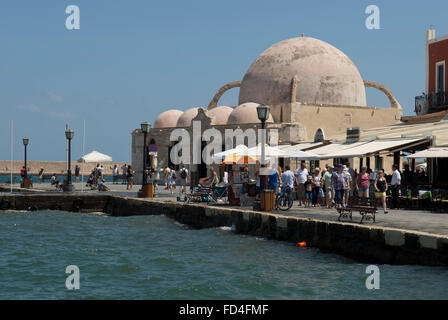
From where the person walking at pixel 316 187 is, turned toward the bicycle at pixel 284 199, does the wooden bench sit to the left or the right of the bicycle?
left

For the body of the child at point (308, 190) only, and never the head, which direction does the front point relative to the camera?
toward the camera

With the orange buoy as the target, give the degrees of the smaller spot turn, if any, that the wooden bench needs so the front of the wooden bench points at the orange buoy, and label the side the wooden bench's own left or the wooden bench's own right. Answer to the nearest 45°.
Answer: approximately 45° to the wooden bench's own right

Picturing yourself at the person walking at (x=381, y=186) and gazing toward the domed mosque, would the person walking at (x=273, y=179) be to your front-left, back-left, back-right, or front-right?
front-left

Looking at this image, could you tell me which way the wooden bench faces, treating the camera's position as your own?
facing the viewer and to the left of the viewer

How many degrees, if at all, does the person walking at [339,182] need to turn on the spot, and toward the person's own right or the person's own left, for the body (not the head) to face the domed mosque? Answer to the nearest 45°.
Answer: approximately 180°

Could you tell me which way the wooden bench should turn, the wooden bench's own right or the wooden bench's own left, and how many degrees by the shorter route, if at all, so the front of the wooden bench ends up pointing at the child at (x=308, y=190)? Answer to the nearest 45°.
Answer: approximately 135° to the wooden bench's own right

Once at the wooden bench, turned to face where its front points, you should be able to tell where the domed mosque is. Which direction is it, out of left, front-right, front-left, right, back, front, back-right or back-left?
back-right

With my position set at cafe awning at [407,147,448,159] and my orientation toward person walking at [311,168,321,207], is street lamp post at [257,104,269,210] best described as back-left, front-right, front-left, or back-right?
front-left

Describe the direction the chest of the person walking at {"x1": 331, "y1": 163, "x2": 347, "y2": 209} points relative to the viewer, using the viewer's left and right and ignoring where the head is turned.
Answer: facing the viewer

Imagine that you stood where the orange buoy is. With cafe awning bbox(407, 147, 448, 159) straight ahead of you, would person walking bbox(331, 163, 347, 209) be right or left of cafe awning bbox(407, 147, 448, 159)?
left

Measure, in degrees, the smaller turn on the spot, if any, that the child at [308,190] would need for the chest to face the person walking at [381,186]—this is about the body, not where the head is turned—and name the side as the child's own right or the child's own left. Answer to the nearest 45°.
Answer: approximately 45° to the child's own left

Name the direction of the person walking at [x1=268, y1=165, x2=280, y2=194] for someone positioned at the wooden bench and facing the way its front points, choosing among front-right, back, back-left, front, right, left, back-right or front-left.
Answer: right
